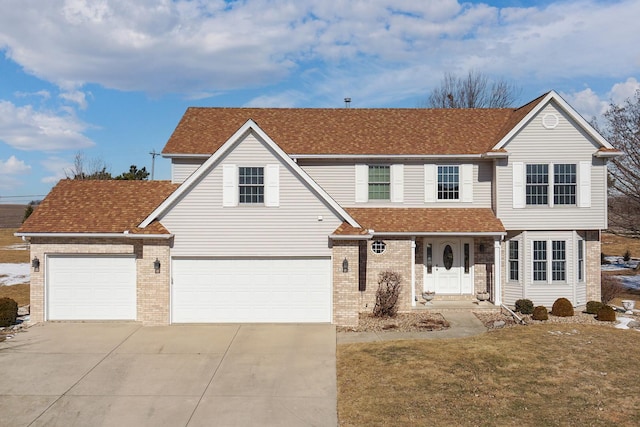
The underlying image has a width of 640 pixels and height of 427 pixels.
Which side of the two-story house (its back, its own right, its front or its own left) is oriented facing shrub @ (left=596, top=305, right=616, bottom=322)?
left

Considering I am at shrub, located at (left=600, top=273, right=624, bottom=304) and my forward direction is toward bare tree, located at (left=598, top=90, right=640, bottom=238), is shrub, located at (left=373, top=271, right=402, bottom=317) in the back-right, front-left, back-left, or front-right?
back-left

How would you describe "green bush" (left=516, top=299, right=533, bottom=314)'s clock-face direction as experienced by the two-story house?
The green bush is roughly at 9 o'clock from the two-story house.

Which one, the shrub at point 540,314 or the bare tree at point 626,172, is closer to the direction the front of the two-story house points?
the shrub

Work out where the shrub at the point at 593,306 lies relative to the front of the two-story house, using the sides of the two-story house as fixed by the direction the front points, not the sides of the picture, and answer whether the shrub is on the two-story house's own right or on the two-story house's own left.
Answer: on the two-story house's own left

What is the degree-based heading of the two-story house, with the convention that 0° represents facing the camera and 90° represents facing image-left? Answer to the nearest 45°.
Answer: approximately 0°
